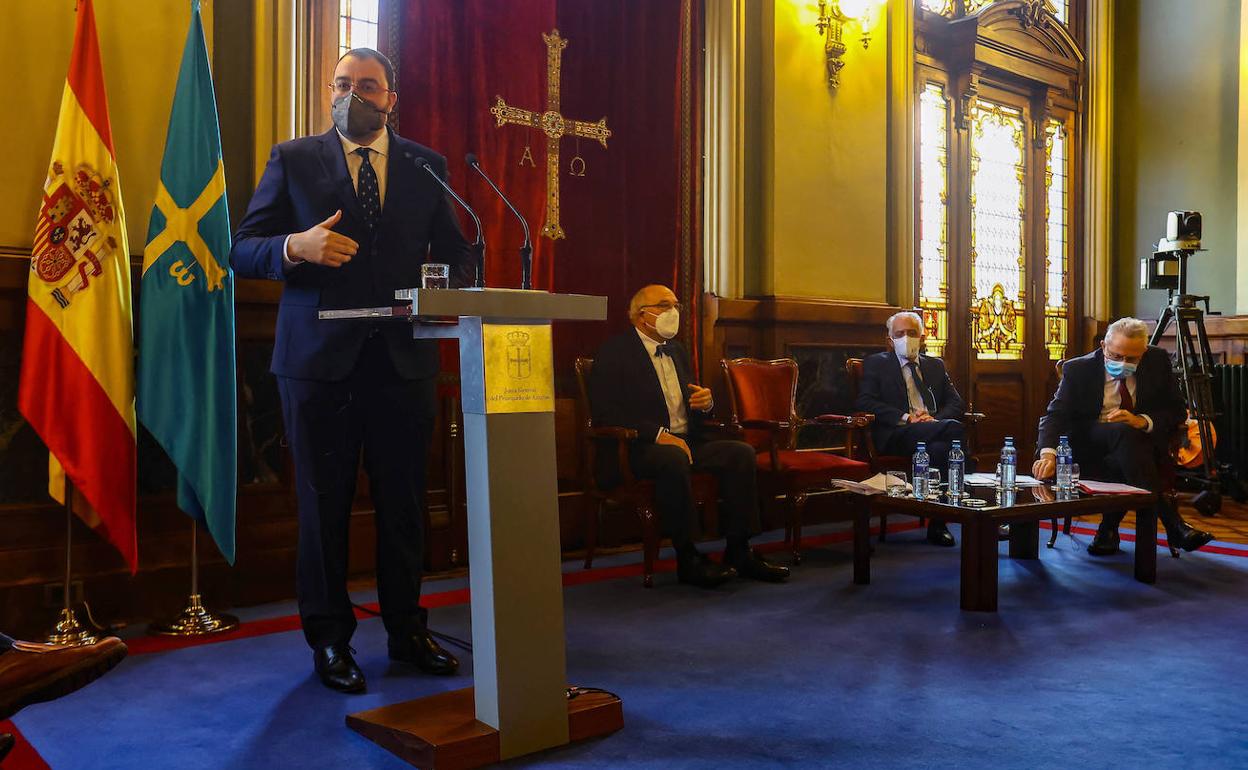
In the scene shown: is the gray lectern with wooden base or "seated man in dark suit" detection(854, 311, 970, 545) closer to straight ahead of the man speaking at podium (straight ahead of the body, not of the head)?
the gray lectern with wooden base

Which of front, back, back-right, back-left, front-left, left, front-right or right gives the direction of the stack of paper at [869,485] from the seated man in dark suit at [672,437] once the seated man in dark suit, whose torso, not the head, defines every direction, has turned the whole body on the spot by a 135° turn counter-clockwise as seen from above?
right

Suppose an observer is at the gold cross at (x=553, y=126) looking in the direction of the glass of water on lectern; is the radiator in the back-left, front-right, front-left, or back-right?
back-left

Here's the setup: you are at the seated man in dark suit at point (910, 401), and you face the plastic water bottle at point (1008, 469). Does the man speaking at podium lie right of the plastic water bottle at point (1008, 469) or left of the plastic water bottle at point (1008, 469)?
right

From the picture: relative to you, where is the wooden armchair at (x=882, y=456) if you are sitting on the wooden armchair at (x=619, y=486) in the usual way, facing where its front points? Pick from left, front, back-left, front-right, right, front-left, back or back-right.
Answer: left

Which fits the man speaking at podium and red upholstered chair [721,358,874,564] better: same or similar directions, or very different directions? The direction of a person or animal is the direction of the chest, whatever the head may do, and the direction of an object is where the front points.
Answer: same or similar directions

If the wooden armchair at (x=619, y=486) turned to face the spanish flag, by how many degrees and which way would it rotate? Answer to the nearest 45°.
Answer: approximately 90° to its right

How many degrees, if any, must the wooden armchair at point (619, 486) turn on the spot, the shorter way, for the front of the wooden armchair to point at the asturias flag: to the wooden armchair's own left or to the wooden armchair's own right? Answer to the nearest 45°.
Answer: approximately 90° to the wooden armchair's own right

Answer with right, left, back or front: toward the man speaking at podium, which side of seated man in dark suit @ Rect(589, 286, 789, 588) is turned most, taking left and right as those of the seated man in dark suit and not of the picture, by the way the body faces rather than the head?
right

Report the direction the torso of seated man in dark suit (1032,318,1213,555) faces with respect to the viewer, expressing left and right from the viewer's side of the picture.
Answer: facing the viewer

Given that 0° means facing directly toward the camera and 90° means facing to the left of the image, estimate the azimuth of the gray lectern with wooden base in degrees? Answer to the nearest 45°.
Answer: approximately 315°

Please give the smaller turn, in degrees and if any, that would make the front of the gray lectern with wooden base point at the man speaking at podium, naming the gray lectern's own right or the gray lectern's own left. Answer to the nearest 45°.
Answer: approximately 180°

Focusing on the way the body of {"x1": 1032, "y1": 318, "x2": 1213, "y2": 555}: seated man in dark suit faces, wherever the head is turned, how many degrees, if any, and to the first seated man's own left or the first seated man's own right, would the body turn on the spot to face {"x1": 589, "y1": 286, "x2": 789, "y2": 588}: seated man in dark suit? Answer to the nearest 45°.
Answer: approximately 45° to the first seated man's own right

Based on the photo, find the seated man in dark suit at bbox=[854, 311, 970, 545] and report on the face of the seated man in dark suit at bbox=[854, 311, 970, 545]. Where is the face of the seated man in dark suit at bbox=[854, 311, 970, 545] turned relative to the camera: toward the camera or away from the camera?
toward the camera
